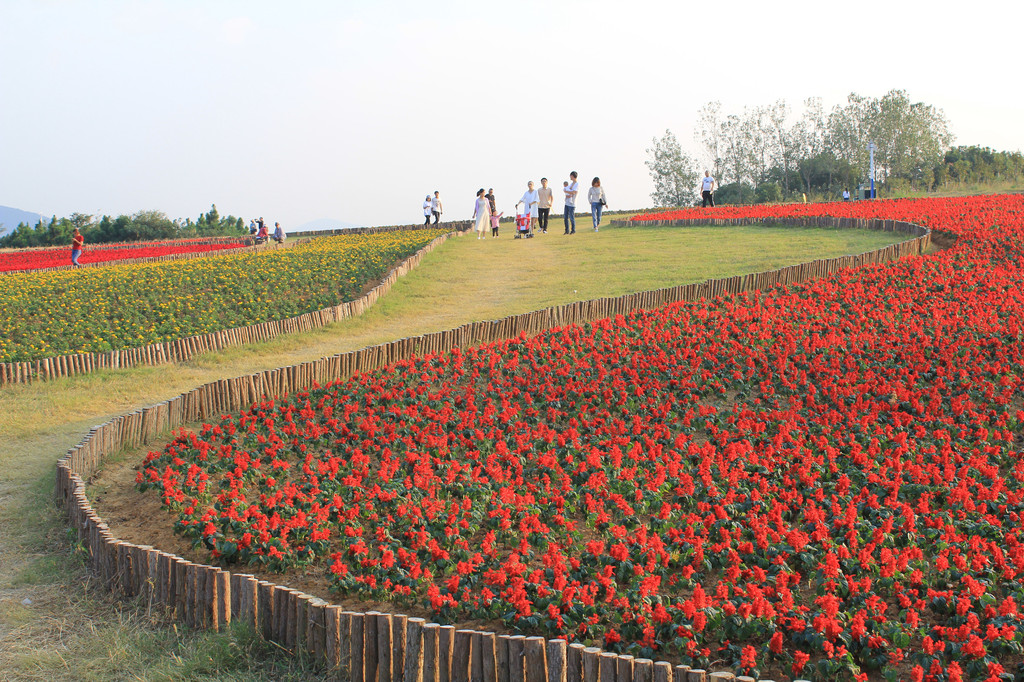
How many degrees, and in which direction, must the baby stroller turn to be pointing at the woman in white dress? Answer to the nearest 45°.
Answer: approximately 135° to its right

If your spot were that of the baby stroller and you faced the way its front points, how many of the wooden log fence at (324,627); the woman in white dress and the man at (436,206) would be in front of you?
1

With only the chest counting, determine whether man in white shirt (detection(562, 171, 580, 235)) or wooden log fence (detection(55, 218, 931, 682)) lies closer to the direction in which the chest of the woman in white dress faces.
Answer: the wooden log fence

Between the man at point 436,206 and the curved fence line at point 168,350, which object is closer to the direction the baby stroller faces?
the curved fence line

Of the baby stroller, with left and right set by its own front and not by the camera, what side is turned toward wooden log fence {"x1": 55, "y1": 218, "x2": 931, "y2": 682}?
front

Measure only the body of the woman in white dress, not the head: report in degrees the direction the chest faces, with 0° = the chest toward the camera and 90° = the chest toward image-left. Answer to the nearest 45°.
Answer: approximately 0°

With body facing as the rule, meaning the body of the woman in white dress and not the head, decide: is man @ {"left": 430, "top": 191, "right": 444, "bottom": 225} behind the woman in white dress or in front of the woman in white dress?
behind

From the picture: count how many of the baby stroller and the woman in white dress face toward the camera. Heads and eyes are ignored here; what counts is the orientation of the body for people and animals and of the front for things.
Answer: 2

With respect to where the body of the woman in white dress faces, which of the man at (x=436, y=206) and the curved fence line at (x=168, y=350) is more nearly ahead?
the curved fence line

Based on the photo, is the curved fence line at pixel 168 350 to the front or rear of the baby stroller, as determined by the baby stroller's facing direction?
to the front

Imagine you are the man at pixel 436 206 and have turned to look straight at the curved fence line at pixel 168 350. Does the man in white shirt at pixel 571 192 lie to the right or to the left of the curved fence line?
left
